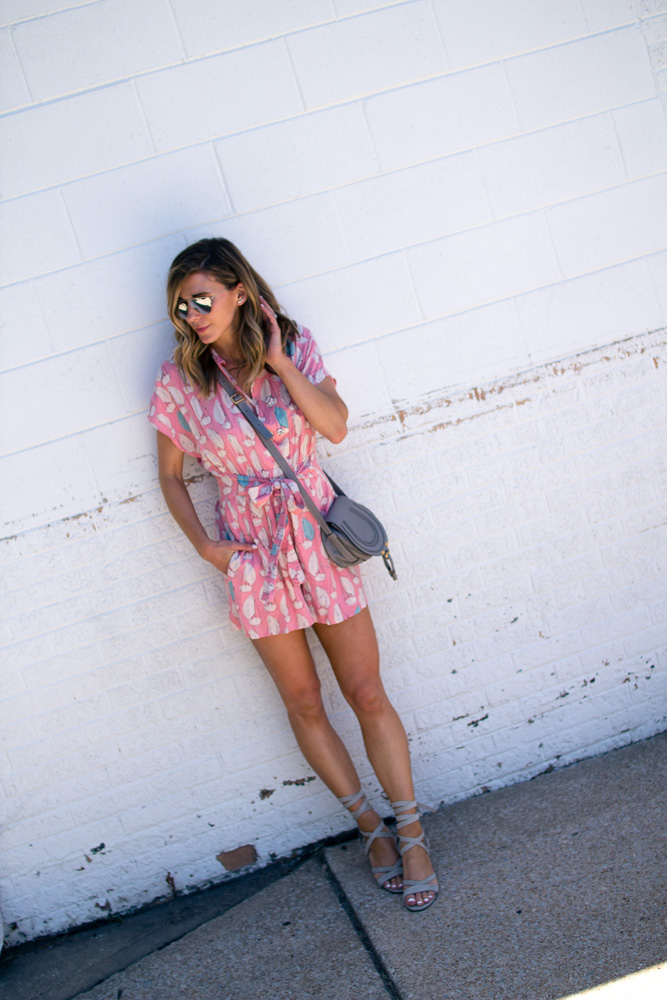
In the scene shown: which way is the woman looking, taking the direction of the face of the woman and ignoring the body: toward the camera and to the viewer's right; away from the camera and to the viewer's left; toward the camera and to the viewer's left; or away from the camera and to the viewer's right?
toward the camera and to the viewer's left

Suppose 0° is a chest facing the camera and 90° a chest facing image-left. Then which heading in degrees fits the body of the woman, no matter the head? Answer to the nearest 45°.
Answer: approximately 0°
